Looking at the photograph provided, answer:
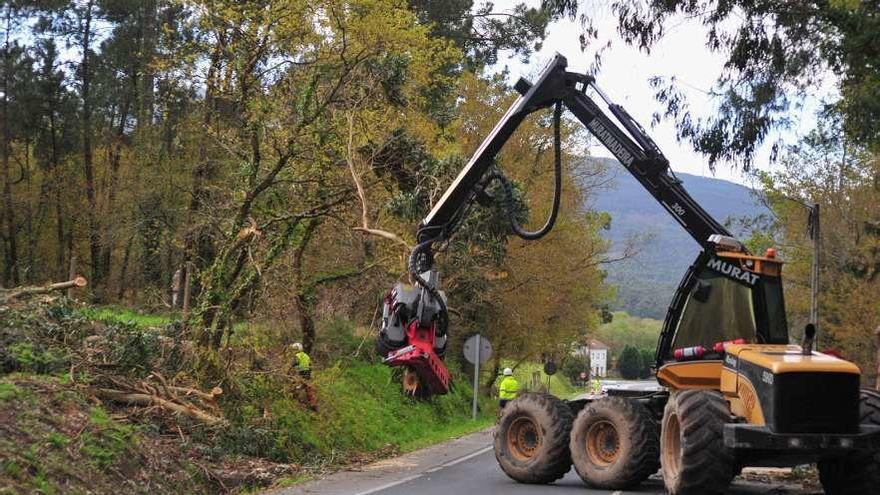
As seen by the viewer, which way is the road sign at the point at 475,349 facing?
away from the camera

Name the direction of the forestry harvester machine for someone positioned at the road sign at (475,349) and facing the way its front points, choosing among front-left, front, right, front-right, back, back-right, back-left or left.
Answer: back
